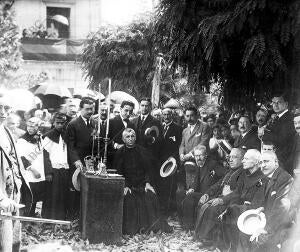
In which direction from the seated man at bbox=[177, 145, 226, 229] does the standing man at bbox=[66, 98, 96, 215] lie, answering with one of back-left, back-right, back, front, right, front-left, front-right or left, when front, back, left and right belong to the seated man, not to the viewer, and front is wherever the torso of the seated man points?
front-right

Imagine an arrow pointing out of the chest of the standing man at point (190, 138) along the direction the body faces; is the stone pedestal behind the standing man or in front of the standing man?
in front

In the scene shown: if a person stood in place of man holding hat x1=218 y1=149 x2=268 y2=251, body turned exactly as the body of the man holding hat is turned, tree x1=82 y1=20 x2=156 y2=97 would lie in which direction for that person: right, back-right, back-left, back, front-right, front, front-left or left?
right

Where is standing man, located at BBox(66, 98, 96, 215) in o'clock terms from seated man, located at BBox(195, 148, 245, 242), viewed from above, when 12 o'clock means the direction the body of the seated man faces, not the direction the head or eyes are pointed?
The standing man is roughly at 2 o'clock from the seated man.

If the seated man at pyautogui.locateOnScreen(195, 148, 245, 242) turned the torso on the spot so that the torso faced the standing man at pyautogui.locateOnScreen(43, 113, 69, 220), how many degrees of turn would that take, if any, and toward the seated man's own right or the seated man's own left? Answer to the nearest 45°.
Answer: approximately 45° to the seated man's own right

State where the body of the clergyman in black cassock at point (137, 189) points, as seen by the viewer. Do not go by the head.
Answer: toward the camera

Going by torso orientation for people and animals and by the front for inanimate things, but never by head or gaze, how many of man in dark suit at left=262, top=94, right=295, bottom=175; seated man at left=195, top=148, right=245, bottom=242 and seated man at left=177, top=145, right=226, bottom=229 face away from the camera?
0

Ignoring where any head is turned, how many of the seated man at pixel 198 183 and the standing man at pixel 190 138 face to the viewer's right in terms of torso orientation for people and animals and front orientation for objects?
0

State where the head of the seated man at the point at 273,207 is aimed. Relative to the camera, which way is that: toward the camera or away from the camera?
toward the camera

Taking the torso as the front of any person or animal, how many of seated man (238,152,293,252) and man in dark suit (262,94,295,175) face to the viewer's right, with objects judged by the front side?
0

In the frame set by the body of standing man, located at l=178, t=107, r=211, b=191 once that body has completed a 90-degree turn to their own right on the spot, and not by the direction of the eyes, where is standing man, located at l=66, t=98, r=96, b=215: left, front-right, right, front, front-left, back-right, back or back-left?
front-left

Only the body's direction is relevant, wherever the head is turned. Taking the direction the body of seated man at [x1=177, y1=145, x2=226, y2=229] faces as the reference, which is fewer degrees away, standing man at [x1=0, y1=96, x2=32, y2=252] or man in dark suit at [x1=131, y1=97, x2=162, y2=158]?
the standing man

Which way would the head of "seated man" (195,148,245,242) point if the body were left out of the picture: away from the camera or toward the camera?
toward the camera

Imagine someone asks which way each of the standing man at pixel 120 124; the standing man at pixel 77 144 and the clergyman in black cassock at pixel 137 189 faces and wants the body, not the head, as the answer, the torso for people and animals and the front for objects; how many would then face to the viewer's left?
0
